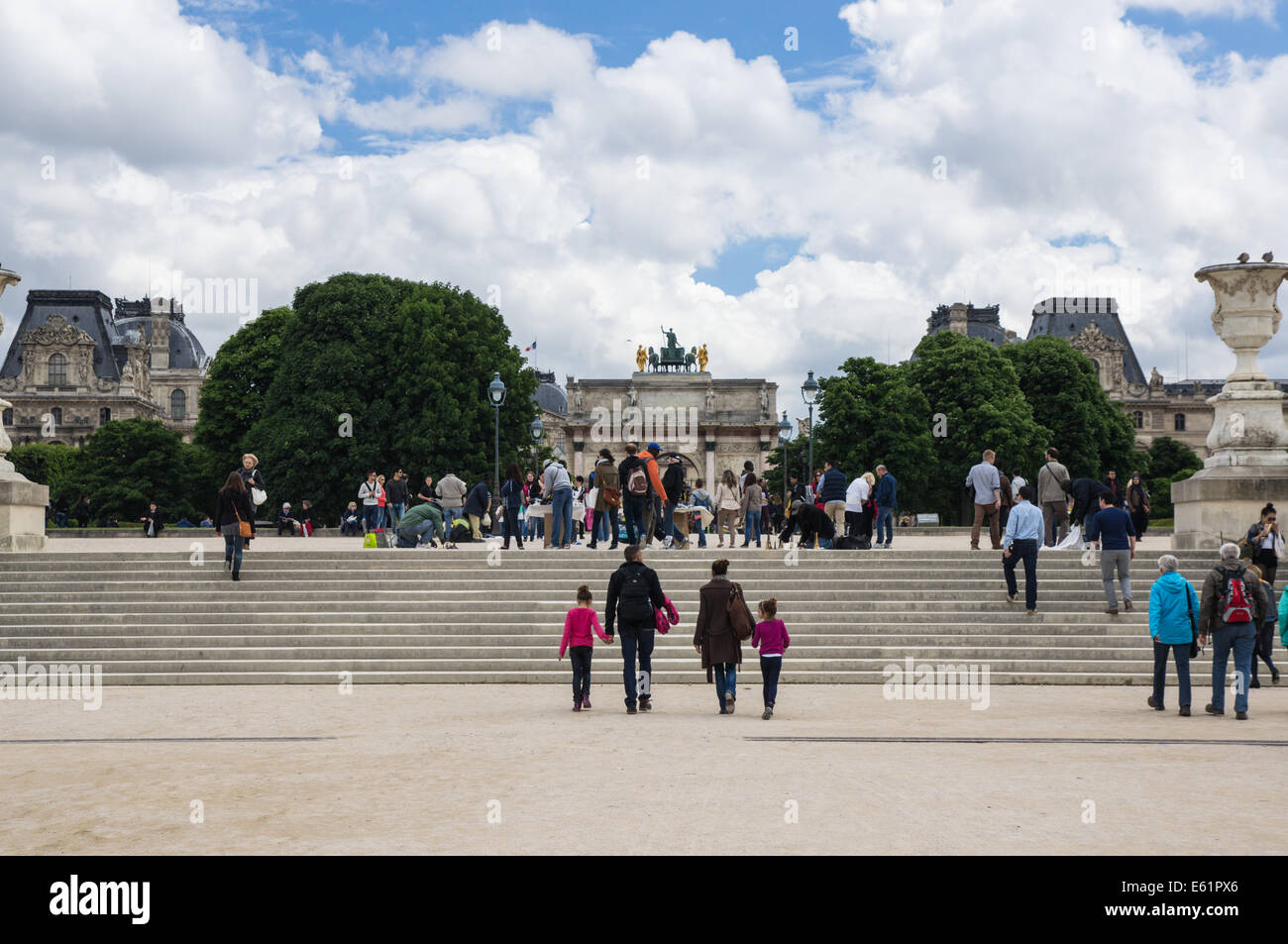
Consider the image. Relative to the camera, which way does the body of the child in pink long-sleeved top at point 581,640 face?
away from the camera

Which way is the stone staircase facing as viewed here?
toward the camera

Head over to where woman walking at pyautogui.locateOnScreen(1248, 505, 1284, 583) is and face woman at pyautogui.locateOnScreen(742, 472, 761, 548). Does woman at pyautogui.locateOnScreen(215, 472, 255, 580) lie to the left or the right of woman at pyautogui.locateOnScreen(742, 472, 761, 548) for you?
left

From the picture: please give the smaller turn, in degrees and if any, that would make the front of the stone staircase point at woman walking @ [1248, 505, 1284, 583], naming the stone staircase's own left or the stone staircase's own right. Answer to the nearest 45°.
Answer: approximately 90° to the stone staircase's own left

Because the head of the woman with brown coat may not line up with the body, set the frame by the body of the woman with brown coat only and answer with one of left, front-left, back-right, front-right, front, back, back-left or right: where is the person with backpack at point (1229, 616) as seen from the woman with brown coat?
right

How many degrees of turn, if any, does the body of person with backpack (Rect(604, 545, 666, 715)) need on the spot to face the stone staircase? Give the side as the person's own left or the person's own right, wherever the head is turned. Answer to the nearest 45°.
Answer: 0° — they already face it

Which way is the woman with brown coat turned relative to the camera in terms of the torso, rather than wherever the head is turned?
away from the camera

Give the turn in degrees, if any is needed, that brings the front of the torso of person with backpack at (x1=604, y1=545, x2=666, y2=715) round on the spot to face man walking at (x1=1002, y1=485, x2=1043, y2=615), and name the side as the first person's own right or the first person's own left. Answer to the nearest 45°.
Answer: approximately 45° to the first person's own right
